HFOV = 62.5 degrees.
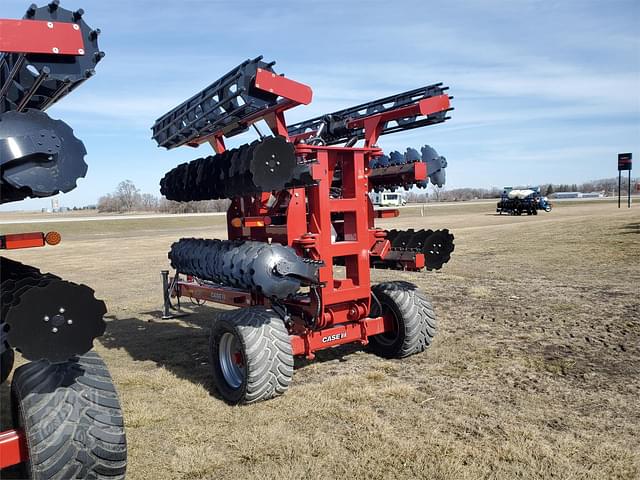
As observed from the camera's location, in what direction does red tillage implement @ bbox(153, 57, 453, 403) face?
facing away from the viewer and to the left of the viewer

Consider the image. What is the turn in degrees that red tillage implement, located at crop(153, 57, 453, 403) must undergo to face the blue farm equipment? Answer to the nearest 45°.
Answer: approximately 90° to its right

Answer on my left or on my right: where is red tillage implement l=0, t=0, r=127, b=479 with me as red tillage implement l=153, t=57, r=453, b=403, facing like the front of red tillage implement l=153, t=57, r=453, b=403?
on my left
